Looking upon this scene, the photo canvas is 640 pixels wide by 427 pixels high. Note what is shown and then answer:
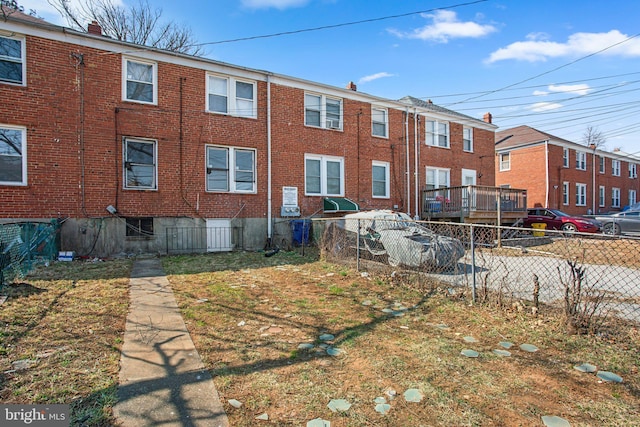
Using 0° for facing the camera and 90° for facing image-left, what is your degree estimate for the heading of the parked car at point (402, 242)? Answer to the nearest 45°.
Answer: approximately 315°

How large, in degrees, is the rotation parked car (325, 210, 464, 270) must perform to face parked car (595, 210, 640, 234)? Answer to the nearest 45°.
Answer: approximately 90° to its left

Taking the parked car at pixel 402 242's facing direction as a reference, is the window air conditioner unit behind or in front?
behind

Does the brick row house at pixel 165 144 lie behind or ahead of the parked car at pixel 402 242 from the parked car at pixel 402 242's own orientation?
behind
